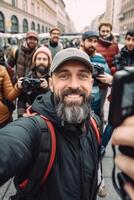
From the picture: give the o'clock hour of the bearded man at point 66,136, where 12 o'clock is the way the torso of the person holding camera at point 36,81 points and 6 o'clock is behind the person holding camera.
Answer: The bearded man is roughly at 12 o'clock from the person holding camera.

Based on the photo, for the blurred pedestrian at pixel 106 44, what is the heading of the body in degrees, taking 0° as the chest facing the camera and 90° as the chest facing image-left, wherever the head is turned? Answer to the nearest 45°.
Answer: approximately 0°

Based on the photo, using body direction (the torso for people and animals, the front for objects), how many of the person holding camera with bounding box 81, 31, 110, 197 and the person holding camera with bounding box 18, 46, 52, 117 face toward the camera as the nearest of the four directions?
2

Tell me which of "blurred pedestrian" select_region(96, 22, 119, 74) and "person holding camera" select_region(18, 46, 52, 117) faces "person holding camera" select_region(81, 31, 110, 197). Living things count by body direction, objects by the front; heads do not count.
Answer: the blurred pedestrian

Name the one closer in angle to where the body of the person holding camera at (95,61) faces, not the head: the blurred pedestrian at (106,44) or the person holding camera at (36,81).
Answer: the person holding camera

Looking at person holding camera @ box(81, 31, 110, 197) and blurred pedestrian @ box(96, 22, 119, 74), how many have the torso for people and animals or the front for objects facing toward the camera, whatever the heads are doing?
2

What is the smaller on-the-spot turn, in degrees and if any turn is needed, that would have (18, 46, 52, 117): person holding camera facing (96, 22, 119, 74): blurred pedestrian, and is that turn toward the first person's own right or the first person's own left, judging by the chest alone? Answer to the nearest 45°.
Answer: approximately 135° to the first person's own left

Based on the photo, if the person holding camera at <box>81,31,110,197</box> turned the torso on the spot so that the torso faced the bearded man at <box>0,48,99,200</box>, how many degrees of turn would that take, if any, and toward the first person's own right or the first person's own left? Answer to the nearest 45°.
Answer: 0° — they already face them

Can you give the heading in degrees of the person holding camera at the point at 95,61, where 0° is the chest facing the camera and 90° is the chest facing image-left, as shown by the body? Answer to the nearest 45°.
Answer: approximately 0°
